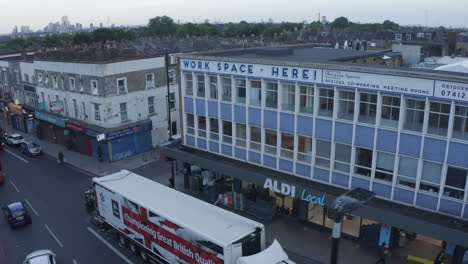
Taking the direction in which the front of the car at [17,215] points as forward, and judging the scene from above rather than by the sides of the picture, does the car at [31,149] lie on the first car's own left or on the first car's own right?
on the first car's own right

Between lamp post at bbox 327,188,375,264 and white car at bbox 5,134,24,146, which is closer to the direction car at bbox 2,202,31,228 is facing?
the white car

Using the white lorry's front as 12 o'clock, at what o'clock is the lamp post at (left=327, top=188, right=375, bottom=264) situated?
The lamp post is roughly at 12 o'clock from the white lorry.

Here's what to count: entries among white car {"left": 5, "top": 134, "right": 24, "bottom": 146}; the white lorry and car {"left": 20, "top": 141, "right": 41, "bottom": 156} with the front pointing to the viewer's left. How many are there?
0

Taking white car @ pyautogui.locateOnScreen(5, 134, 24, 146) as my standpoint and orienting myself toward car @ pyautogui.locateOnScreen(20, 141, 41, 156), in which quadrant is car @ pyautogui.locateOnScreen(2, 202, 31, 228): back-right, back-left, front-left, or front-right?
front-right

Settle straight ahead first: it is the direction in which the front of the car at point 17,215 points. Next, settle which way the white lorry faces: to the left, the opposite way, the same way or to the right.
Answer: the opposite way

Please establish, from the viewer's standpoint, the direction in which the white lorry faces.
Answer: facing the viewer and to the right of the viewer

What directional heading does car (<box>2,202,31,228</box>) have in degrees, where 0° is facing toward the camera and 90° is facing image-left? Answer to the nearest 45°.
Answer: approximately 135°

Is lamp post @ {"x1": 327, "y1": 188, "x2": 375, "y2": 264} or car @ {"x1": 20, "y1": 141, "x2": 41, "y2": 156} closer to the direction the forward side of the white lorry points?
the lamp post
